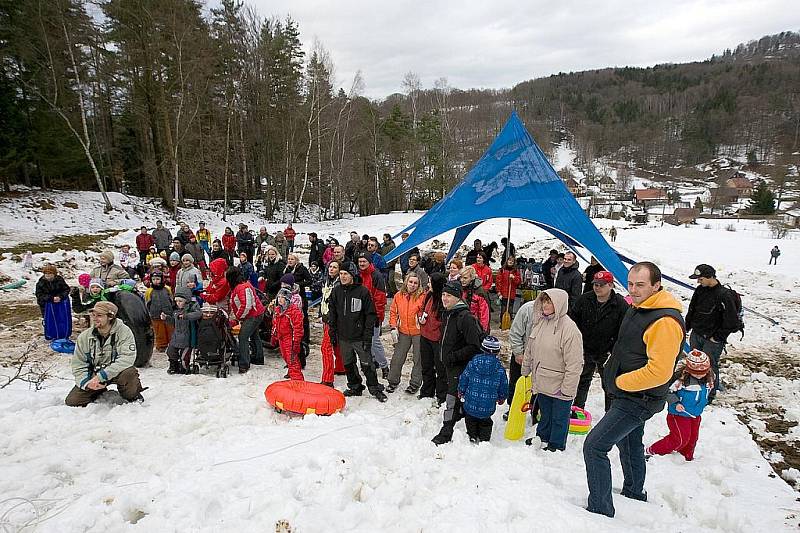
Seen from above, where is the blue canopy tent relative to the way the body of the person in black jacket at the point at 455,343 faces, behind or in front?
behind

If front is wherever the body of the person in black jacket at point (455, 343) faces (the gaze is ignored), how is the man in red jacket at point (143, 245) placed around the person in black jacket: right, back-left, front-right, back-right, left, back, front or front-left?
right

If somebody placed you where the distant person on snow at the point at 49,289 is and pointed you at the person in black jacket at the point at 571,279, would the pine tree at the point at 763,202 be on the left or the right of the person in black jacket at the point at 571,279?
left

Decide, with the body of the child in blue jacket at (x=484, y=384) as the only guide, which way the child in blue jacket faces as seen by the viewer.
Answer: away from the camera

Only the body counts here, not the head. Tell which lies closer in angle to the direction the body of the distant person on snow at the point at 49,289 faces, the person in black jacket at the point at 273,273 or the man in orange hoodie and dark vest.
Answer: the man in orange hoodie and dark vest

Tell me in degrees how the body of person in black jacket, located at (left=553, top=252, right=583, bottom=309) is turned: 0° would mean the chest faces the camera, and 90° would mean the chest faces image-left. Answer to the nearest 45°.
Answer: approximately 45°

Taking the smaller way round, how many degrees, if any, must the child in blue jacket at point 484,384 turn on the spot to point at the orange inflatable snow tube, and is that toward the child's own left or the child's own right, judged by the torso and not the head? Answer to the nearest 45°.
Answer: approximately 90° to the child's own left

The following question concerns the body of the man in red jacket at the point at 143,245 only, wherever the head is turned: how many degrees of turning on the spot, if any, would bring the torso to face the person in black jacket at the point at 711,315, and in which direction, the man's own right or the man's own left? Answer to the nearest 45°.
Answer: approximately 45° to the man's own left

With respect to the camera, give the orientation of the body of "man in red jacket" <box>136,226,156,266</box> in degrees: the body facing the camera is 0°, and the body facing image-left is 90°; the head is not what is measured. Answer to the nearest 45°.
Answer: approximately 0°

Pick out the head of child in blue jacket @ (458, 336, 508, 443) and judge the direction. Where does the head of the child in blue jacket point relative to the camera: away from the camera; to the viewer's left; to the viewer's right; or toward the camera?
away from the camera
